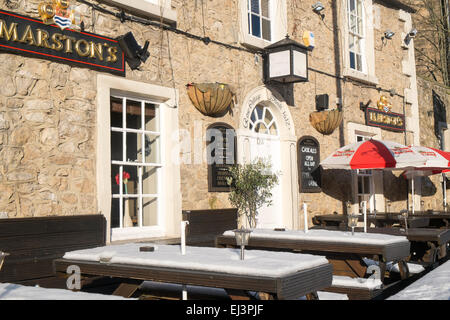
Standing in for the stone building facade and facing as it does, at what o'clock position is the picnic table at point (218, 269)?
The picnic table is roughly at 1 o'clock from the stone building facade.

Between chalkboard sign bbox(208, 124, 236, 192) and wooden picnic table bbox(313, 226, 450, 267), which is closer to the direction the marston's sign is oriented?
the wooden picnic table

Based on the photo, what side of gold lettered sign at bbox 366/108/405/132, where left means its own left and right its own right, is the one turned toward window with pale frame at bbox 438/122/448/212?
left

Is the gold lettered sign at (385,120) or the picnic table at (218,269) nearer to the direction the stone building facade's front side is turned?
the picnic table

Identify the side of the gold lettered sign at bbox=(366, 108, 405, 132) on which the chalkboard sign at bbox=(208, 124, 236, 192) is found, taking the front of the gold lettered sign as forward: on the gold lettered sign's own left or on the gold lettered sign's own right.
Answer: on the gold lettered sign's own right

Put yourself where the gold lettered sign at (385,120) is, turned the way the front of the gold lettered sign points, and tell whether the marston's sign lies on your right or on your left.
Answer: on your right

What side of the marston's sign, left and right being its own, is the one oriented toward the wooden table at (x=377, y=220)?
left

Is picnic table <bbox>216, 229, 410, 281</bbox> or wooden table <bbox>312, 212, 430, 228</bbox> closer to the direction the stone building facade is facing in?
the picnic table

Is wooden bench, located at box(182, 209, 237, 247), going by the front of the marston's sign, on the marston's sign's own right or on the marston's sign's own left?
on the marston's sign's own left
